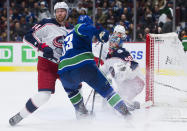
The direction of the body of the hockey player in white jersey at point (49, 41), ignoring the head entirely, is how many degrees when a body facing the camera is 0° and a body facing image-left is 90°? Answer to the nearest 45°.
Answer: approximately 315°

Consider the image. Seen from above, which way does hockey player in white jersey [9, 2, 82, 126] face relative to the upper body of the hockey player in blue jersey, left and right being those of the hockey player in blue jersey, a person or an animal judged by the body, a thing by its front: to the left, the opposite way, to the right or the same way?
to the right

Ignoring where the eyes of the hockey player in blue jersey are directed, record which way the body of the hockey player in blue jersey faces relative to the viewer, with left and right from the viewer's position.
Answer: facing away from the viewer and to the right of the viewer

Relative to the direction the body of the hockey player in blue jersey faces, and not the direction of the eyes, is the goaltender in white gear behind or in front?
in front

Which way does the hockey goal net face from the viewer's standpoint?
to the viewer's left

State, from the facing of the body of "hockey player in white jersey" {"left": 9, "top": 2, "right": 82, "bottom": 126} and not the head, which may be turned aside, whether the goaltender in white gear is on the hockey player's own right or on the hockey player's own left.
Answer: on the hockey player's own left
